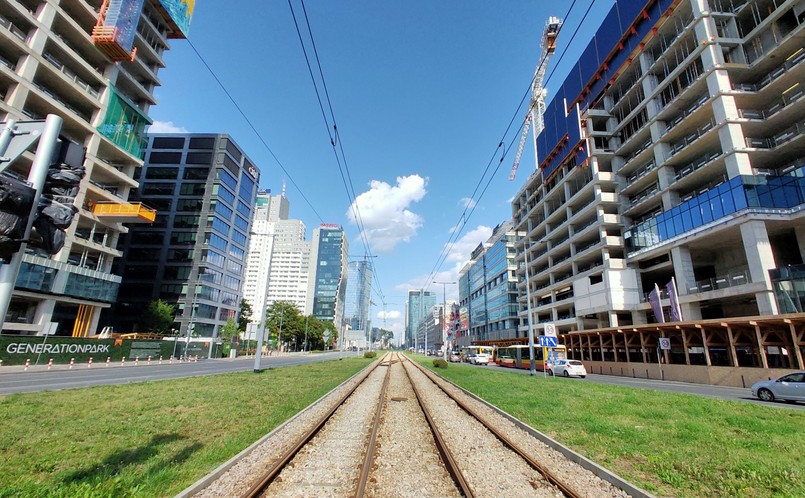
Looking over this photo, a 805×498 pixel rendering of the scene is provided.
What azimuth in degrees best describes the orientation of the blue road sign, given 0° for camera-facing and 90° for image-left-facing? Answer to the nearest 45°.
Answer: approximately 0°

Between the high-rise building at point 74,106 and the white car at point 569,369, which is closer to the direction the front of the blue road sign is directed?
the high-rise building

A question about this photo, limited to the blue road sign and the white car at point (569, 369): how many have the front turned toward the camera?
1

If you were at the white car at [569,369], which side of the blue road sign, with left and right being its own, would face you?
back

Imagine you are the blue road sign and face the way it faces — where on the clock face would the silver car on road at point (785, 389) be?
The silver car on road is roughly at 10 o'clock from the blue road sign.

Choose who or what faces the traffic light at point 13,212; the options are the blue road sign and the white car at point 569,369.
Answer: the blue road sign

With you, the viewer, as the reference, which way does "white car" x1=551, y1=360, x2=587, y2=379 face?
facing away from the viewer and to the left of the viewer

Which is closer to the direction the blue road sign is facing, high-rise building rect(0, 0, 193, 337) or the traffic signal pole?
the traffic signal pole

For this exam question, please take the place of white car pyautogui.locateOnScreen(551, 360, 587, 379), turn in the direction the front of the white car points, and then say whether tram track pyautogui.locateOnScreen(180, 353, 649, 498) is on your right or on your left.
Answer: on your left
